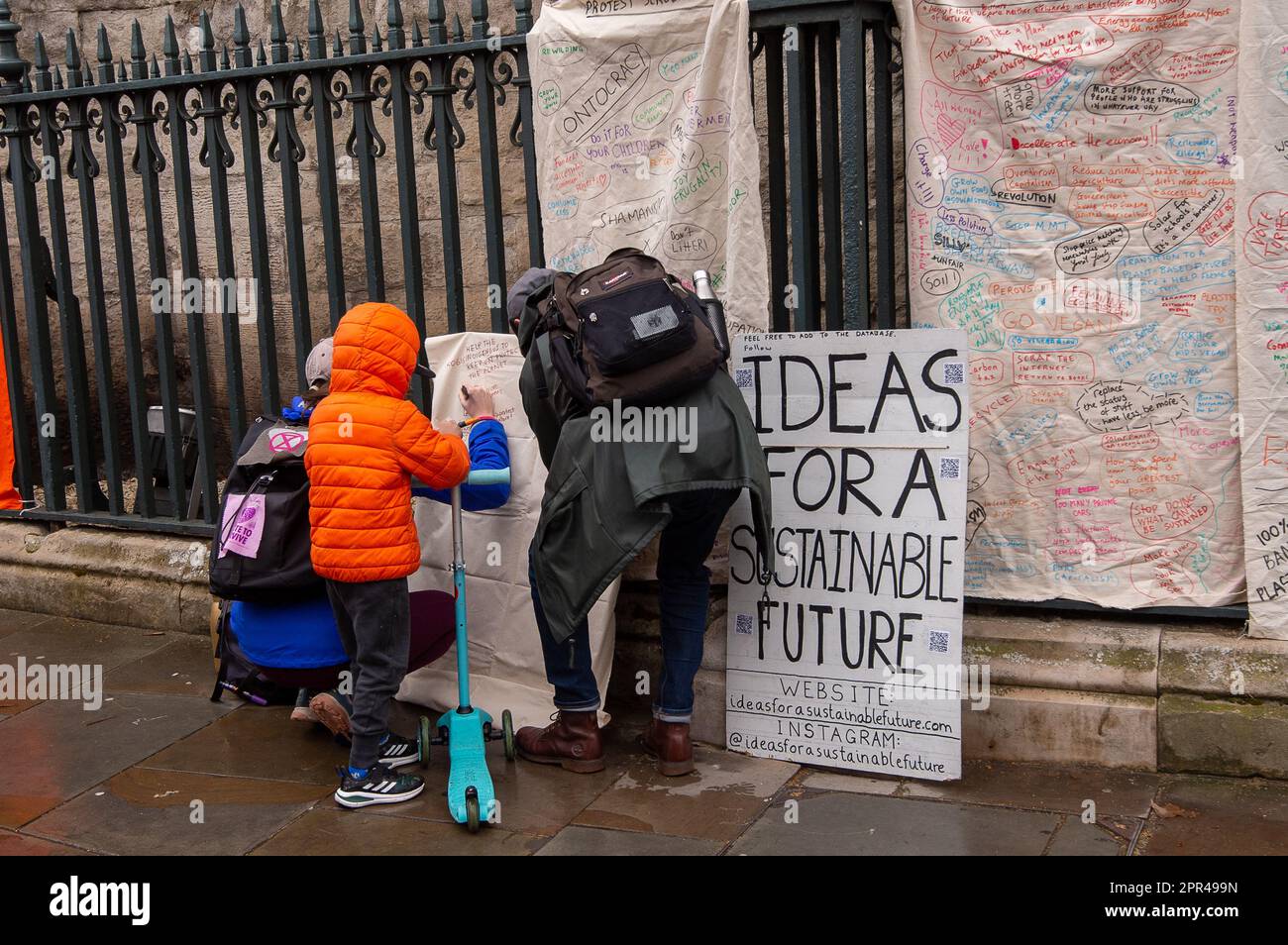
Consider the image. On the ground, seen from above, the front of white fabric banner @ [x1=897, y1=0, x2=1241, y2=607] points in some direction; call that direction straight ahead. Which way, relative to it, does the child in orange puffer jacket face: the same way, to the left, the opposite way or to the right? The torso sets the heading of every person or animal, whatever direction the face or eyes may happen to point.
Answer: the opposite way

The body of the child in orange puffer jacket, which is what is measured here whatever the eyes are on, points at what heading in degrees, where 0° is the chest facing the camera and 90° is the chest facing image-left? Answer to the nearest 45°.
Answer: approximately 225°

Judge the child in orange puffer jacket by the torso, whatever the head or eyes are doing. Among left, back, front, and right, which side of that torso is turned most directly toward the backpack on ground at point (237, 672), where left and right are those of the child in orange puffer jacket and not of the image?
left

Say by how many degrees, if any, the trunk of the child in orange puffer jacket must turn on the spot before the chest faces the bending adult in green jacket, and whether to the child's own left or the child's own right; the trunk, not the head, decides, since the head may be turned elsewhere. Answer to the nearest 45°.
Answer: approximately 45° to the child's own right

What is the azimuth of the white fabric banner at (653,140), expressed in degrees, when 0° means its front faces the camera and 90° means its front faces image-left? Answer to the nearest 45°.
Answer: approximately 0°

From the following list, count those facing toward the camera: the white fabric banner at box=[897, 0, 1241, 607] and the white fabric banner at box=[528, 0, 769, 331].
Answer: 2

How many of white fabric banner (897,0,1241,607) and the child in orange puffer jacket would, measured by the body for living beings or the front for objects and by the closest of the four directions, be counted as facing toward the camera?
1

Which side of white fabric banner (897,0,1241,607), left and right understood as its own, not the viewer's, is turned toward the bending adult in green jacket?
right
